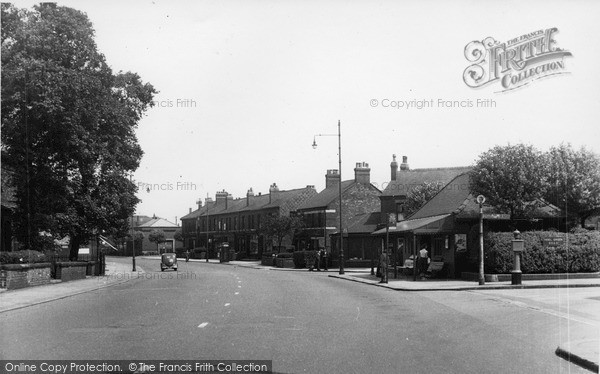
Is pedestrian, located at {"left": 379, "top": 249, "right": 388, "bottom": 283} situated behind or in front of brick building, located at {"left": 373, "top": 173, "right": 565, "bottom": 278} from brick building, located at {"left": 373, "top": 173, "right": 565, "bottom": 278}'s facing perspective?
in front

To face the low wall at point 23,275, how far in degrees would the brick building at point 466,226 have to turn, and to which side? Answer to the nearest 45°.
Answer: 0° — it already faces it

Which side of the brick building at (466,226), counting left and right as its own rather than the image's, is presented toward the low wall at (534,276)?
left

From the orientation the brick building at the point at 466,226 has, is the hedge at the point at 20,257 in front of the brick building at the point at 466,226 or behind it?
in front

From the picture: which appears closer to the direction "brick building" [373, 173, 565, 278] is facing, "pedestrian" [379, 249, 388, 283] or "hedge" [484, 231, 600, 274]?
the pedestrian

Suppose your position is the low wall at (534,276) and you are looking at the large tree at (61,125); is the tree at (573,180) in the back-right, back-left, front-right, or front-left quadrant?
back-right

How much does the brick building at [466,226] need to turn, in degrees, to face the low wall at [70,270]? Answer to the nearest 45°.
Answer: approximately 45° to its right

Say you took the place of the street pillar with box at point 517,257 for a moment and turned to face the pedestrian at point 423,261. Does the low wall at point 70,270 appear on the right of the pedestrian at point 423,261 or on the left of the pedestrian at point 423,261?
left

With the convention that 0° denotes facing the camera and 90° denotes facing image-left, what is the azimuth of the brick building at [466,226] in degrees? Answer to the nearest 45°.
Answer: approximately 45°

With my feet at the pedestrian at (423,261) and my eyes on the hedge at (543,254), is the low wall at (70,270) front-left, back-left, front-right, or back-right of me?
back-right
